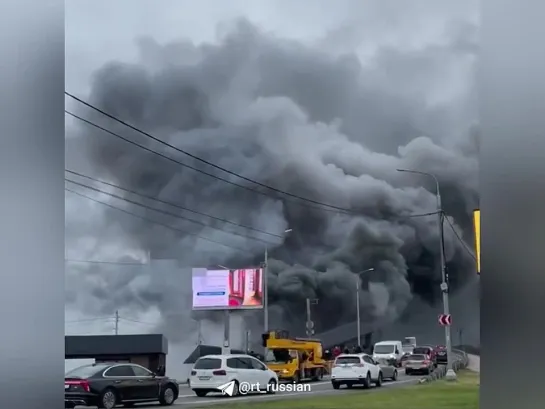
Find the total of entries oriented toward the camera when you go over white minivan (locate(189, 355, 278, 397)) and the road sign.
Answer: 1

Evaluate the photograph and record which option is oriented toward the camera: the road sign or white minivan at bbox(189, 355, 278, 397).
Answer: the road sign

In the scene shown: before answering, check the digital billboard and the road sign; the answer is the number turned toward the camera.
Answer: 2

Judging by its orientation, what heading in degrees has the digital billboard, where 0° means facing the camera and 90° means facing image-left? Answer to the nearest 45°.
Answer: approximately 0°
